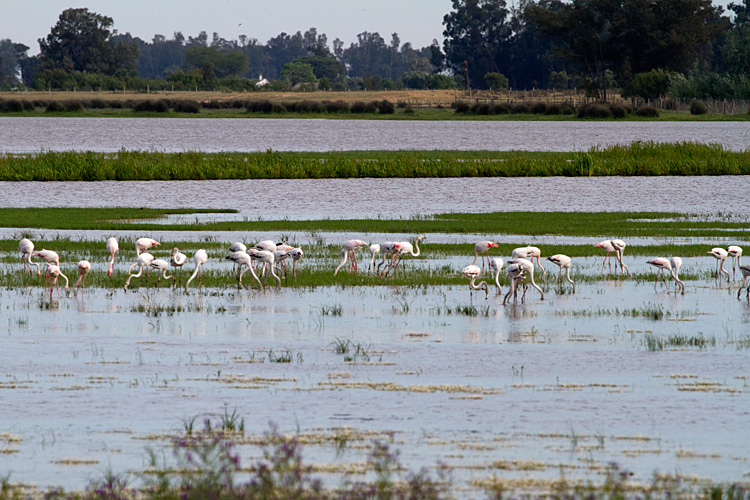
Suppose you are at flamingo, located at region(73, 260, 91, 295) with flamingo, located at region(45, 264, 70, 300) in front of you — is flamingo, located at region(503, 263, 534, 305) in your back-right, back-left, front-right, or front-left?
back-left

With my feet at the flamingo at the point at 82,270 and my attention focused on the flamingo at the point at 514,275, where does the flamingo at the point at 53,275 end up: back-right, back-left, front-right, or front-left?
back-right

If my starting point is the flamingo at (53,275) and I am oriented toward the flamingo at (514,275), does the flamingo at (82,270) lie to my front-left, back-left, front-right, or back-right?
front-left

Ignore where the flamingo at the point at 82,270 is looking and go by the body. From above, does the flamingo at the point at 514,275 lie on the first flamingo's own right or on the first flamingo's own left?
on the first flamingo's own left
